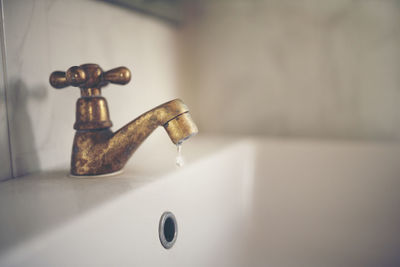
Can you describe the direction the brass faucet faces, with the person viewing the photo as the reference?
facing to the right of the viewer

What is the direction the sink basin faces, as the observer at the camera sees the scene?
facing to the right of the viewer
